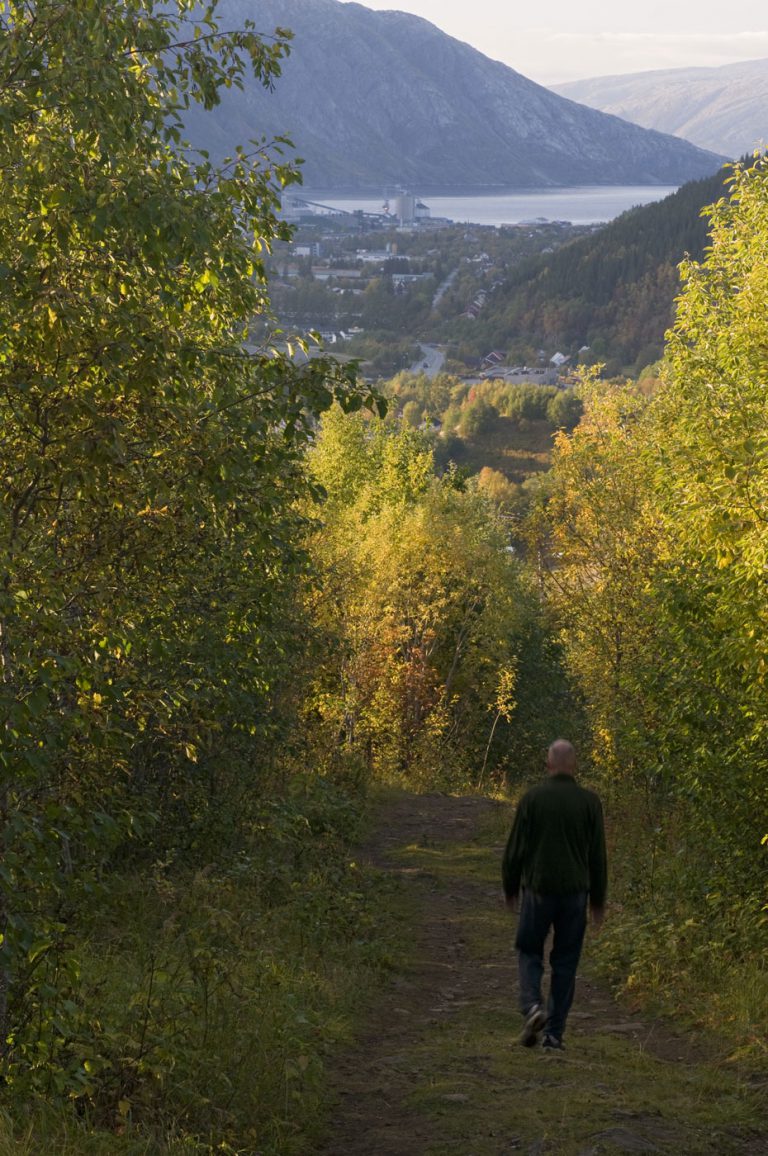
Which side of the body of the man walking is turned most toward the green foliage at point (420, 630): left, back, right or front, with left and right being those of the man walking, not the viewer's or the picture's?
front

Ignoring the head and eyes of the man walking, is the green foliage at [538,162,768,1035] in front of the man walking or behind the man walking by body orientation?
in front

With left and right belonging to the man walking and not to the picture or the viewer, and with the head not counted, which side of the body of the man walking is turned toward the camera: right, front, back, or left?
back

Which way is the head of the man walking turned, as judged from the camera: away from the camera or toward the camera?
away from the camera
